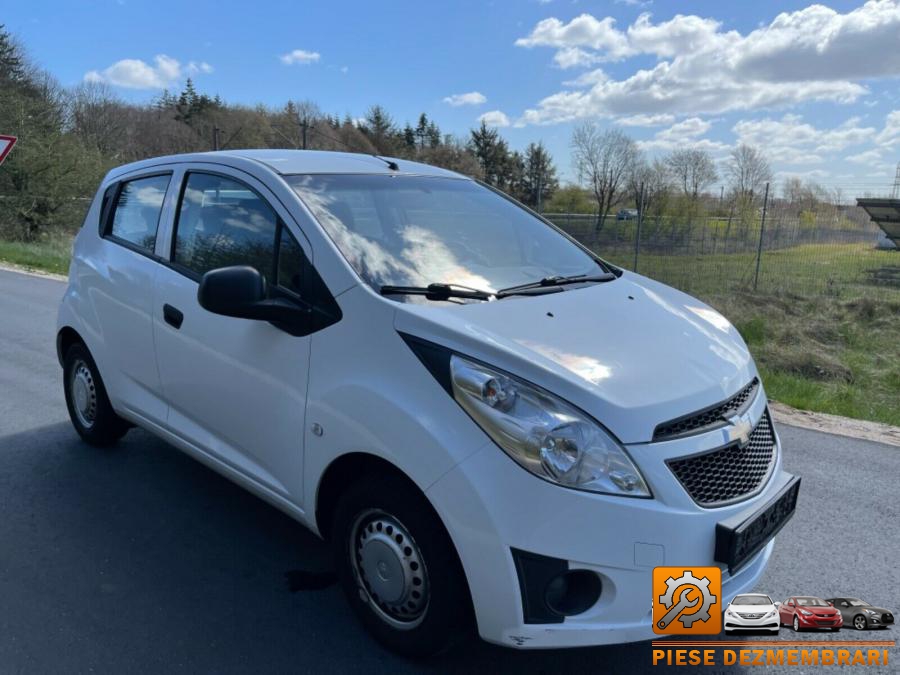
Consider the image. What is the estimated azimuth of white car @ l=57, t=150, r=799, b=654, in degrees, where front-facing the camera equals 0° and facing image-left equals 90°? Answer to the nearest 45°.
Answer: approximately 315°

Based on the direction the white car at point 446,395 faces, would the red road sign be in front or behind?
behind

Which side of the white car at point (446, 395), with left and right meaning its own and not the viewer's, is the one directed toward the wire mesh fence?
left
